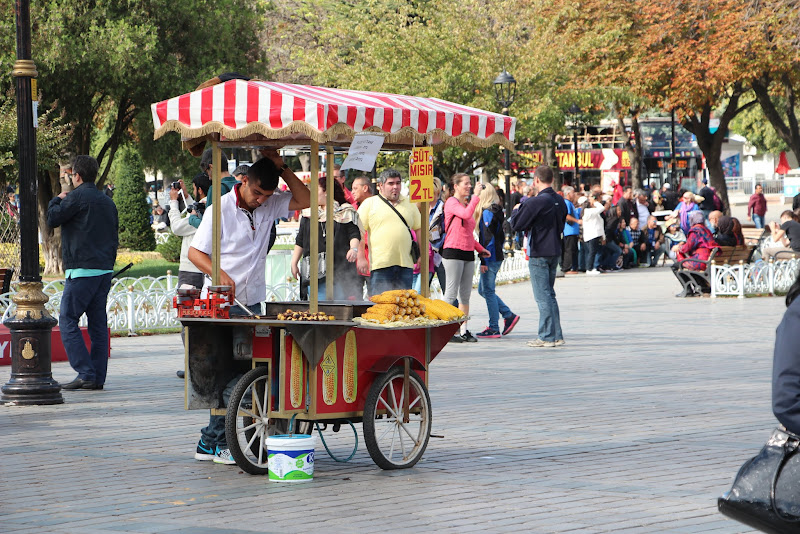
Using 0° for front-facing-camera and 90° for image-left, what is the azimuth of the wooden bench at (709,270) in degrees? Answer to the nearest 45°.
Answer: approximately 135°

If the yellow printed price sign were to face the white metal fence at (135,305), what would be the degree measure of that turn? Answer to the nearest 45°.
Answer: approximately 135° to its right

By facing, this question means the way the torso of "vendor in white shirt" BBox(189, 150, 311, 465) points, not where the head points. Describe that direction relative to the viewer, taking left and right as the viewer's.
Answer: facing the viewer and to the right of the viewer

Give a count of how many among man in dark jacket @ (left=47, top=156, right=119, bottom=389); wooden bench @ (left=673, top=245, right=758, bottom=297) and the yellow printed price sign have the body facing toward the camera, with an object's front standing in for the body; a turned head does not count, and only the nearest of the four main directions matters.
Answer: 1

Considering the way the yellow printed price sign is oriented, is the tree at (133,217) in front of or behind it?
behind

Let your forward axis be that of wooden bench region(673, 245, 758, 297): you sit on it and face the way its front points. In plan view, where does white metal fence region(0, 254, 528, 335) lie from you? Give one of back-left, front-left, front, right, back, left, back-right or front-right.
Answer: left
